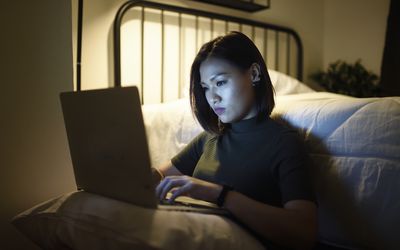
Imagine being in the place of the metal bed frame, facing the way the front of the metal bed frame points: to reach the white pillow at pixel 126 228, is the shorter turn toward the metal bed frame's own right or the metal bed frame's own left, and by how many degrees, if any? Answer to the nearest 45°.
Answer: approximately 45° to the metal bed frame's own right

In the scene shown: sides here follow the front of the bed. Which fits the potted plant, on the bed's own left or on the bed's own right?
on the bed's own left

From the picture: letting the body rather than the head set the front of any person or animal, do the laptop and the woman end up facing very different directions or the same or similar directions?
very different directions

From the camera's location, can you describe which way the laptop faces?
facing away from the viewer and to the right of the viewer

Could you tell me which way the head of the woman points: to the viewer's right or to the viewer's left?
to the viewer's left

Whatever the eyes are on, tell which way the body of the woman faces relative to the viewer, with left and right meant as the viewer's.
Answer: facing the viewer and to the left of the viewer

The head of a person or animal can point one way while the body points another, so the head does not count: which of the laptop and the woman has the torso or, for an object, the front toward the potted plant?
the laptop

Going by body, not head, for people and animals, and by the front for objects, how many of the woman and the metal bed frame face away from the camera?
0

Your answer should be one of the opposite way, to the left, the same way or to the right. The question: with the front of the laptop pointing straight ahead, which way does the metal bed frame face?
to the right

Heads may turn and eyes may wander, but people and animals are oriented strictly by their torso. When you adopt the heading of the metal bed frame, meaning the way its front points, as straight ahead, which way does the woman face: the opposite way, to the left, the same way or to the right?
to the right

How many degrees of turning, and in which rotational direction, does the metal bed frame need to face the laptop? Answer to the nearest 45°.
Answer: approximately 45° to its right

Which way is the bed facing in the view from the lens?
facing the viewer and to the right of the viewer

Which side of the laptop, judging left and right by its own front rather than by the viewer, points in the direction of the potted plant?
front
